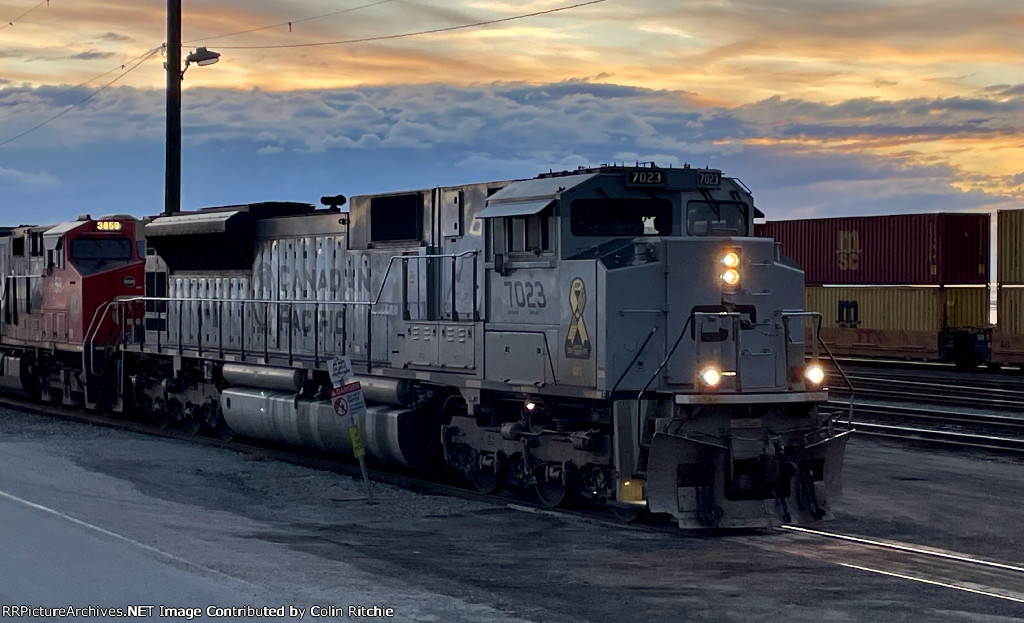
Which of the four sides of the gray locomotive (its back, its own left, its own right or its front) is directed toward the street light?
back

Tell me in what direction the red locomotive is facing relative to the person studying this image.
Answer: facing the viewer and to the right of the viewer

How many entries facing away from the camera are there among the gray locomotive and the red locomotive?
0

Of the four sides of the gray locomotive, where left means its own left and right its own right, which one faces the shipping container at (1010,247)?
left

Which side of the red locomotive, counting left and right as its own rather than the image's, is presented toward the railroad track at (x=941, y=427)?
front

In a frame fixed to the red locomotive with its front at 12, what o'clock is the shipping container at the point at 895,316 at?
The shipping container is roughly at 10 o'clock from the red locomotive.

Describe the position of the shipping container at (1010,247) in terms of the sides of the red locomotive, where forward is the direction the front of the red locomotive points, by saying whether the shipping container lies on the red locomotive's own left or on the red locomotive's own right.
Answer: on the red locomotive's own left

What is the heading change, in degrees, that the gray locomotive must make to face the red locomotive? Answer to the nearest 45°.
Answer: approximately 180°
